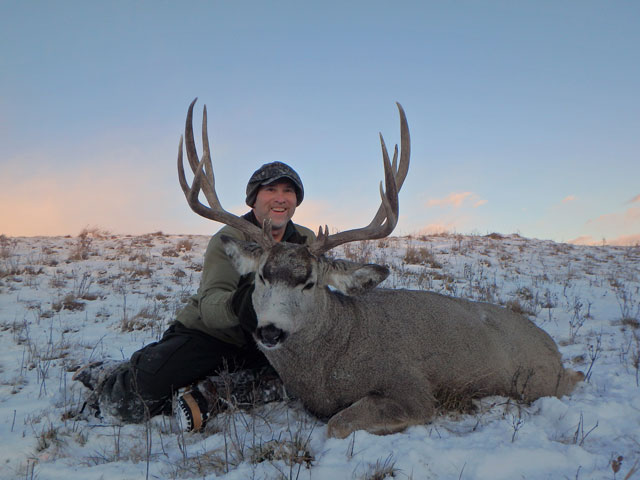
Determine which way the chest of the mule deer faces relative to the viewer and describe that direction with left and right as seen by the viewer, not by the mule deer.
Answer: facing the viewer and to the left of the viewer
